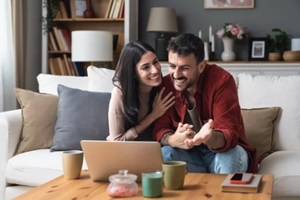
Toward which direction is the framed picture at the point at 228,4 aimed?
toward the camera

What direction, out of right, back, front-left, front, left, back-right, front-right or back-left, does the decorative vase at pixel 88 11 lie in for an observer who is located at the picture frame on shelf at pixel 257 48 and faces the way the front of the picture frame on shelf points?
right

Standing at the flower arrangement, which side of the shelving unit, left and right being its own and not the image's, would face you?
left

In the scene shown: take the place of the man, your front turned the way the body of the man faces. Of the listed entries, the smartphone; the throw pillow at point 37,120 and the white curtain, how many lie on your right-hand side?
2

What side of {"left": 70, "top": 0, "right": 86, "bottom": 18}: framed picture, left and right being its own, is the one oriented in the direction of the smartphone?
front

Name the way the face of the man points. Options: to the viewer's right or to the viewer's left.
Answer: to the viewer's left

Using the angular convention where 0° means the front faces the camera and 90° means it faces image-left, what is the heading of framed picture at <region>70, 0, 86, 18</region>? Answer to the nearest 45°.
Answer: approximately 0°

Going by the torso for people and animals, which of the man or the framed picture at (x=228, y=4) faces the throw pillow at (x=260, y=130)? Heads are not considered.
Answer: the framed picture

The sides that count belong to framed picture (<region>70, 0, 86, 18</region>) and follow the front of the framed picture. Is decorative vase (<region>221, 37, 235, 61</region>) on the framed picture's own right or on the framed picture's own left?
on the framed picture's own left

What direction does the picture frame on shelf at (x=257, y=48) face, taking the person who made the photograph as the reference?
facing the viewer

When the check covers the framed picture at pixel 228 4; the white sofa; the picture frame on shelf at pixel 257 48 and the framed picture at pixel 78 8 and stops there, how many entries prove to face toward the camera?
4

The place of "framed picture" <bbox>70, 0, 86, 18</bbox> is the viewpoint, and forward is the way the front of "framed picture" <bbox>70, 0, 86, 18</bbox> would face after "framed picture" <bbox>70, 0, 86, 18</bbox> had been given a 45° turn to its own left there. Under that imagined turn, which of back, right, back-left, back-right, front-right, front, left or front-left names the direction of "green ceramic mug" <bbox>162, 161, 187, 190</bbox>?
front-right

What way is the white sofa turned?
toward the camera

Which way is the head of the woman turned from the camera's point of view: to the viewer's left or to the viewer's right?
to the viewer's right
